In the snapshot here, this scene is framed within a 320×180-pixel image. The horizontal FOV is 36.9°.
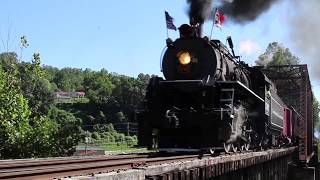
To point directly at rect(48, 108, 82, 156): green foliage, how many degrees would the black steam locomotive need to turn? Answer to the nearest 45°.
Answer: approximately 90° to its right

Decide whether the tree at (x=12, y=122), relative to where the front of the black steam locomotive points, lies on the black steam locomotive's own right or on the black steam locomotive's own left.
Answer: on the black steam locomotive's own right

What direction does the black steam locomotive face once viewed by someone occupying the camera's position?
facing the viewer and to the left of the viewer

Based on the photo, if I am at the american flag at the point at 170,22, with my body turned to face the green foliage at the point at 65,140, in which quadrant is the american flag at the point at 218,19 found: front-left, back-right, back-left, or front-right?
back-right
